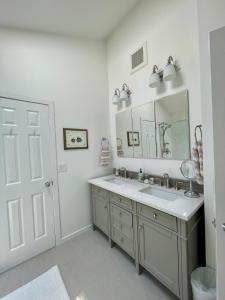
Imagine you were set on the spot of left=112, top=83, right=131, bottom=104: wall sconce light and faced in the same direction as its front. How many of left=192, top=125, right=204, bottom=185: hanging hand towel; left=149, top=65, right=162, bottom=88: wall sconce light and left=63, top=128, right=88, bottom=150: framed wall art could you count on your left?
2

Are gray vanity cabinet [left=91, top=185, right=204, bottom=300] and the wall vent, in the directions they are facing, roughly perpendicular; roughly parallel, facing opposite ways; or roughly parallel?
roughly parallel

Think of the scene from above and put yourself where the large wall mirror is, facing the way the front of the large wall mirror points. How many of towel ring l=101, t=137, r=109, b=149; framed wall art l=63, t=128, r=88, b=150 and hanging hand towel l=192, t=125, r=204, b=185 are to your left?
1

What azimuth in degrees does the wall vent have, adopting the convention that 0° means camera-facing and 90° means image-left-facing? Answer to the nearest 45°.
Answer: approximately 45°

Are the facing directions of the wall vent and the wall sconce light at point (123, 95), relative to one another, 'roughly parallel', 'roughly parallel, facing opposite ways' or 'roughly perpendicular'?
roughly parallel

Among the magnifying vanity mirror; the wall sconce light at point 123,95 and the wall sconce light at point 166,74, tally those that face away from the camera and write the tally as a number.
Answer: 0

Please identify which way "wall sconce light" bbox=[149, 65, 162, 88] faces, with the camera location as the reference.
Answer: facing the viewer and to the left of the viewer

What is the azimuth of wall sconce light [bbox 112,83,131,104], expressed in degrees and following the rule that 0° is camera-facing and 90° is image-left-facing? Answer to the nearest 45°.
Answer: approximately 45°

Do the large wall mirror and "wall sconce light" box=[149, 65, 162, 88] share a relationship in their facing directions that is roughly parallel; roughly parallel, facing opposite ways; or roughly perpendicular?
roughly parallel
